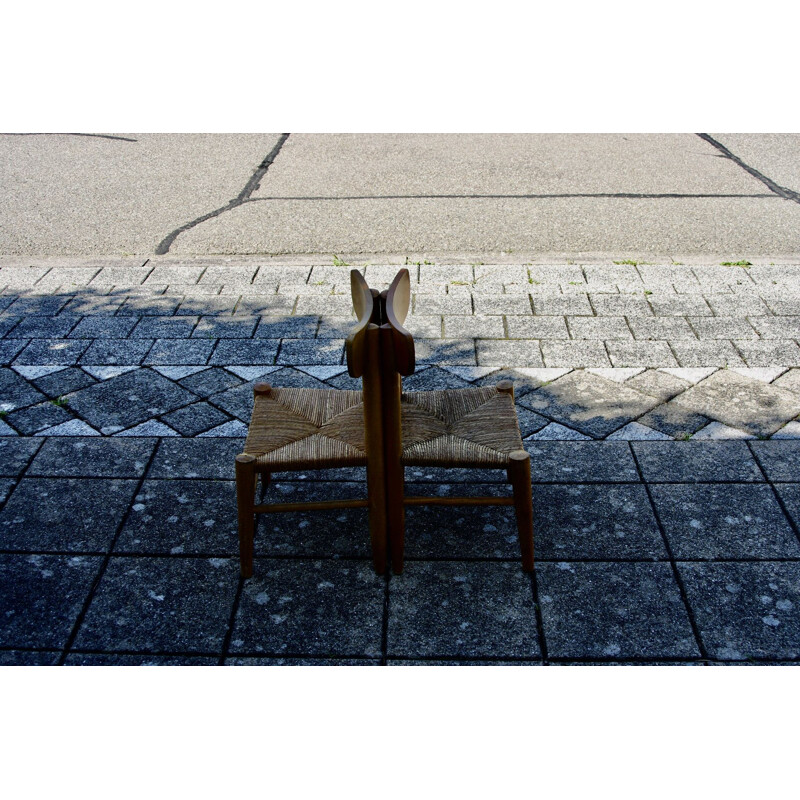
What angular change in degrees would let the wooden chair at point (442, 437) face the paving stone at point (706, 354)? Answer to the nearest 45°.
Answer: approximately 45° to its left

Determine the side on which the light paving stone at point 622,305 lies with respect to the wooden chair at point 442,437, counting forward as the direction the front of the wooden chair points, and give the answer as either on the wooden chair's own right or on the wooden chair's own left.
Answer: on the wooden chair's own left

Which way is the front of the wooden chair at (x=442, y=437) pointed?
to the viewer's right

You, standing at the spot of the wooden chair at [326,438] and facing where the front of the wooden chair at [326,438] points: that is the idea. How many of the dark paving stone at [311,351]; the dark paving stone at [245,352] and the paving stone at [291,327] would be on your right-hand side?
3

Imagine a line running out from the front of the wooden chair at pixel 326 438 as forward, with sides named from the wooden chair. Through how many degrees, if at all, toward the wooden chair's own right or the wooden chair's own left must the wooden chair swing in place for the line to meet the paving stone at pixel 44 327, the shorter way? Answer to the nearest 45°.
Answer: approximately 45° to the wooden chair's own right

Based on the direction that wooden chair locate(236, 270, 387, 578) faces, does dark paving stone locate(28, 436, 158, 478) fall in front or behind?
in front

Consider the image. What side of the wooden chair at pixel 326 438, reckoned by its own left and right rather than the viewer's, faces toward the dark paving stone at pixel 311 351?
right

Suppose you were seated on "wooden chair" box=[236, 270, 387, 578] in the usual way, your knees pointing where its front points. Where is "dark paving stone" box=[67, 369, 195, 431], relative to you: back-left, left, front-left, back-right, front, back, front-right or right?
front-right

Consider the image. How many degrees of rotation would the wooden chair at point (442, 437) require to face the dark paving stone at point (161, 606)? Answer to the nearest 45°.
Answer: approximately 180°

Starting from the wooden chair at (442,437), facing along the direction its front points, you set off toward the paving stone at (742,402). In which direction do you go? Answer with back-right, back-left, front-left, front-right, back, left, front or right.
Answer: front-left

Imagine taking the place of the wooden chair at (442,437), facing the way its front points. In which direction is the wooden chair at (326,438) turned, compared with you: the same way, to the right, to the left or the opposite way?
the opposite way

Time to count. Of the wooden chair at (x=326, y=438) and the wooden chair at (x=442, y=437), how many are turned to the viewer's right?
1

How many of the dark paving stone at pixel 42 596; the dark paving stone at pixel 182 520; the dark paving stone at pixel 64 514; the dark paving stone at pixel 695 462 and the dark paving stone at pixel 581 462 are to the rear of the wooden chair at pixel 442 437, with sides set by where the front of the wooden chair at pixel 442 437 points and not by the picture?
3

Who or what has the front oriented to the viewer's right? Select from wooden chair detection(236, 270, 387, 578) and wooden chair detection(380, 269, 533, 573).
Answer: wooden chair detection(380, 269, 533, 573)

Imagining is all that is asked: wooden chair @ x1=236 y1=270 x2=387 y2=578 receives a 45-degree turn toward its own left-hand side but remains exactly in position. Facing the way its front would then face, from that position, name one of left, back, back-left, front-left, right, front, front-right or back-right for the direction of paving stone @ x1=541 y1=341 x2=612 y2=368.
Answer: back

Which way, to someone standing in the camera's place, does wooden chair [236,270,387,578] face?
facing to the left of the viewer

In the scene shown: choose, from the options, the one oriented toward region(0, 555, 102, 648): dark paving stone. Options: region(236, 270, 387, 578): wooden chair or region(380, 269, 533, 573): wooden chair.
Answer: region(236, 270, 387, 578): wooden chair

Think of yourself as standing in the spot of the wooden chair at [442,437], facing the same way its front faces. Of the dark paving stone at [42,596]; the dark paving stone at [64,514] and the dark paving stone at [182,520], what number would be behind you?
3
